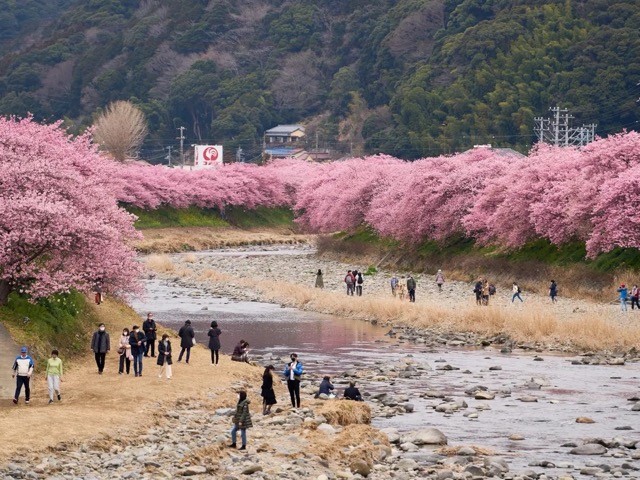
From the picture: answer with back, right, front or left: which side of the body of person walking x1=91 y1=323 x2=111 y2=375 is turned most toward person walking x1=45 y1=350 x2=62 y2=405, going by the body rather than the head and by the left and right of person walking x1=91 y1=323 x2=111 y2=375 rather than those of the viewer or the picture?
front

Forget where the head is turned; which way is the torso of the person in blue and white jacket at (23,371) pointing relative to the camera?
toward the camera

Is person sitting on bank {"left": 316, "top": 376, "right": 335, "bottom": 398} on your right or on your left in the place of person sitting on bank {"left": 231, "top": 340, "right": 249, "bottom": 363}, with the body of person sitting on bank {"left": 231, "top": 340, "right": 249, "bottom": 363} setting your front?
on your right

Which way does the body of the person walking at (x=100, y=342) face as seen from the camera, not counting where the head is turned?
toward the camera

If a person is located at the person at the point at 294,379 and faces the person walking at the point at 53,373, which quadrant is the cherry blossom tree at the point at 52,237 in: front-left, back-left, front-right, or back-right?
front-right
